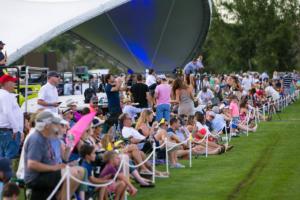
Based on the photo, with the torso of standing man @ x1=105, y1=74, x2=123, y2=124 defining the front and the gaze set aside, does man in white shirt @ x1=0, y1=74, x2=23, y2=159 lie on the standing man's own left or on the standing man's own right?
on the standing man's own right

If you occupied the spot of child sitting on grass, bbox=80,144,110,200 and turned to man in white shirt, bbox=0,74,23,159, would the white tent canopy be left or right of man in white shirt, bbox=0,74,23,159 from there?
right

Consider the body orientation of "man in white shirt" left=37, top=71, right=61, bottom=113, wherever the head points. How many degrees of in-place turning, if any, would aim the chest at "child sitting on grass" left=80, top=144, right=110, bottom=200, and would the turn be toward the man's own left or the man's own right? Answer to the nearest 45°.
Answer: approximately 90° to the man's own right
